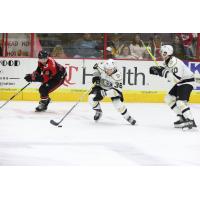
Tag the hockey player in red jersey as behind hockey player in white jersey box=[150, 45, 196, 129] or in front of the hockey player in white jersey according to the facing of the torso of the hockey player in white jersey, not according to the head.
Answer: in front

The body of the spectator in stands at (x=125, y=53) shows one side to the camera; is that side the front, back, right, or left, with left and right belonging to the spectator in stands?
front

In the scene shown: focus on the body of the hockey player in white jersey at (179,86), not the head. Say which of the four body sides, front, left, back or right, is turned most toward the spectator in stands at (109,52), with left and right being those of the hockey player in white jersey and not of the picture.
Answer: right

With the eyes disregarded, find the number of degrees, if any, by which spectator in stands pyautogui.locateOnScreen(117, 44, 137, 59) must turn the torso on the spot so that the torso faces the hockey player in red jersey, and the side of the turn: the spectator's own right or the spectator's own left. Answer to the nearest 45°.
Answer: approximately 90° to the spectator's own right

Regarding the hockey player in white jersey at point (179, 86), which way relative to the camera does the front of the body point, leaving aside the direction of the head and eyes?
to the viewer's left

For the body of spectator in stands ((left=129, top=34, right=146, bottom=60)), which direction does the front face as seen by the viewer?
toward the camera

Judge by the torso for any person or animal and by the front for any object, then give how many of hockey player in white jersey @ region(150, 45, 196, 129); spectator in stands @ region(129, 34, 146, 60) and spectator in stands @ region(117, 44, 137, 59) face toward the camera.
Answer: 2

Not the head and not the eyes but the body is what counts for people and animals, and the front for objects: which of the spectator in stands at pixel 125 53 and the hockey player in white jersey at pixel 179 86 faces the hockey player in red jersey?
the hockey player in white jersey
